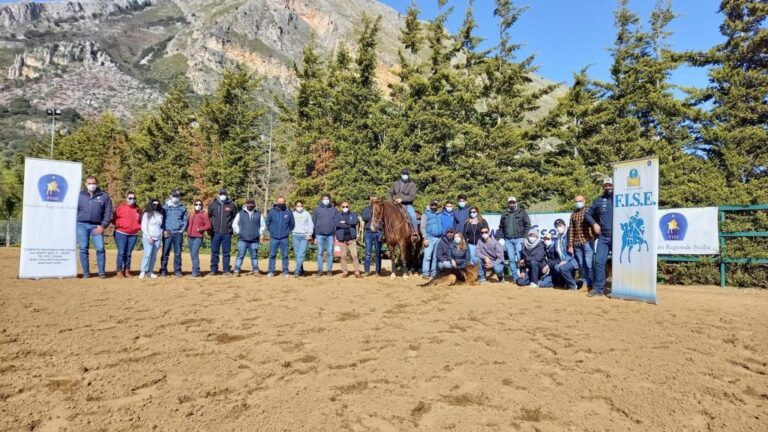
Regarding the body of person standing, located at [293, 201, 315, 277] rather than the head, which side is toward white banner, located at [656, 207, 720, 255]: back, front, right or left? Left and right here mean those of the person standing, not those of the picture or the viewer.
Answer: left

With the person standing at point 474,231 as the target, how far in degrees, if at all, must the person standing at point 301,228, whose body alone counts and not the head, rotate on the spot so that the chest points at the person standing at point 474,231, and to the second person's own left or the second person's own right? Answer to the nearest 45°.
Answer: approximately 90° to the second person's own left

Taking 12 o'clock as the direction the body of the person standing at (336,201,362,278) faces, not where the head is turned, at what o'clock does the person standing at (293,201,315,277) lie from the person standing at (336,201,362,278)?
the person standing at (293,201,315,277) is roughly at 3 o'clock from the person standing at (336,201,362,278).

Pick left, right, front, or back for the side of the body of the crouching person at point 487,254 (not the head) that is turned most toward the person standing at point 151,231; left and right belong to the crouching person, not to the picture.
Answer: right

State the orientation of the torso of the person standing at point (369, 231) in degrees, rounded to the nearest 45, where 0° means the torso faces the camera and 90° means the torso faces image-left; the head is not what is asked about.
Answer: approximately 0°

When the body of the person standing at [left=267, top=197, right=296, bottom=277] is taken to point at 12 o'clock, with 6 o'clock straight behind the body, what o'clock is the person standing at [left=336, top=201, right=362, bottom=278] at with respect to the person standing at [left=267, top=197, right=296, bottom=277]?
the person standing at [left=336, top=201, right=362, bottom=278] is roughly at 9 o'clock from the person standing at [left=267, top=197, right=296, bottom=277].

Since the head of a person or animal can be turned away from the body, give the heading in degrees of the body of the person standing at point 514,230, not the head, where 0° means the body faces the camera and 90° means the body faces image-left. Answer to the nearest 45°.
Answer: approximately 0°

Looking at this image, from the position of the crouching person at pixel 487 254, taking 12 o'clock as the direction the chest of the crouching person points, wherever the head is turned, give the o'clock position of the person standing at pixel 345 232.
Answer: The person standing is roughly at 3 o'clock from the crouching person.

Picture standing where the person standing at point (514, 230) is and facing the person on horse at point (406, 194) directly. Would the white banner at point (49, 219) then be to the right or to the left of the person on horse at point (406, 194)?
left

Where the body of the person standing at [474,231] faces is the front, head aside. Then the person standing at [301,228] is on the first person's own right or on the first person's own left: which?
on the first person's own right

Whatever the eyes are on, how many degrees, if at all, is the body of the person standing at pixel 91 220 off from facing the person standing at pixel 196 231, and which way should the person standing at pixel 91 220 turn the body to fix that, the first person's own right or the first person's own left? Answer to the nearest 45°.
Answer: approximately 90° to the first person's own left
